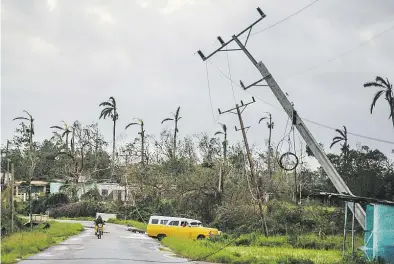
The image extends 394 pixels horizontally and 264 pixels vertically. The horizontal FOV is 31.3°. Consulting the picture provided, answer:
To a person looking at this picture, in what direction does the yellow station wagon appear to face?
facing to the right of the viewer
